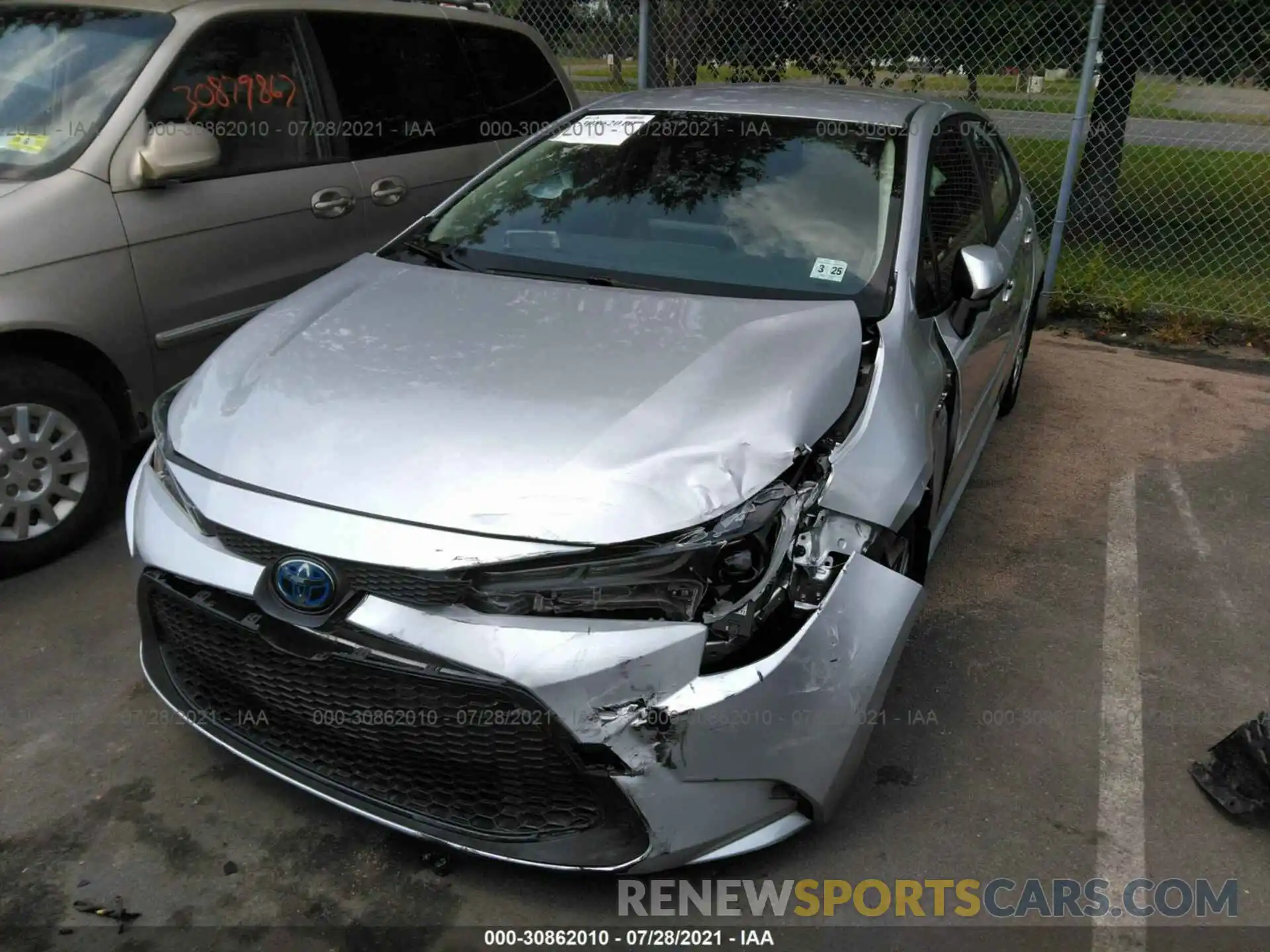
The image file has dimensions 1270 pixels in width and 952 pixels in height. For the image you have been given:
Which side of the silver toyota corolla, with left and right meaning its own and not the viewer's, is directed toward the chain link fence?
back

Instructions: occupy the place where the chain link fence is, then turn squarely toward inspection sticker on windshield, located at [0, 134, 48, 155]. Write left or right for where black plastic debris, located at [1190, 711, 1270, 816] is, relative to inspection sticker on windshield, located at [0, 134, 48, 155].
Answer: left

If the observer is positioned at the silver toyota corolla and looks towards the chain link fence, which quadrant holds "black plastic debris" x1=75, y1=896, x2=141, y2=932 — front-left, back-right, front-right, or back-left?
back-left

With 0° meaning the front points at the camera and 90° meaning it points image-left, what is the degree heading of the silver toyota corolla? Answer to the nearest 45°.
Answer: approximately 45°

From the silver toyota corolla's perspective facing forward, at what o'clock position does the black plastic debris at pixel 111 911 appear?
The black plastic debris is roughly at 1 o'clock from the silver toyota corolla.
